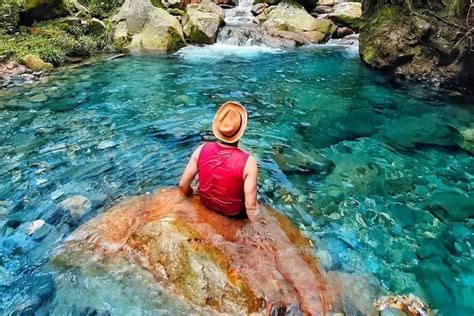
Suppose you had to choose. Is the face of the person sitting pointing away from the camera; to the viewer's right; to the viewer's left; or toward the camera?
away from the camera

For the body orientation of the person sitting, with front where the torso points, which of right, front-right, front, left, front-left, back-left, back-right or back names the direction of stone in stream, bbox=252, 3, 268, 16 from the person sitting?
front

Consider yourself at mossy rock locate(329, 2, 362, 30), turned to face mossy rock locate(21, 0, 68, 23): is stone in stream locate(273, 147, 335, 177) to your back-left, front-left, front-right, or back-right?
front-left

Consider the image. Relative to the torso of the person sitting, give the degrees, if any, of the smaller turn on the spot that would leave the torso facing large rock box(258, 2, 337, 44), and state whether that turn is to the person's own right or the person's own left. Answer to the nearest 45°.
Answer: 0° — they already face it

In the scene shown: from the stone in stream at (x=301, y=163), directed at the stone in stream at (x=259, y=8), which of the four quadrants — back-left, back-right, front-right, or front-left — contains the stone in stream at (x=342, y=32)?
front-right

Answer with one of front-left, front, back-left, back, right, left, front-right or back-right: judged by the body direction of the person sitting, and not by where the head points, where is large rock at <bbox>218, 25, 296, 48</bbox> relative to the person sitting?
front

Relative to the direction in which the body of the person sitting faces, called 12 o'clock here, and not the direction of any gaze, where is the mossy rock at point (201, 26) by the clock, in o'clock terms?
The mossy rock is roughly at 12 o'clock from the person sitting.

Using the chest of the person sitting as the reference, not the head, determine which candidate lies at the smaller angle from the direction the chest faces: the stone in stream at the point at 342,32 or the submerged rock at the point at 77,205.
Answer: the stone in stream

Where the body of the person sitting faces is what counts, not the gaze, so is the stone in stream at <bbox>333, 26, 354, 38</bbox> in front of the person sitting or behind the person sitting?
in front

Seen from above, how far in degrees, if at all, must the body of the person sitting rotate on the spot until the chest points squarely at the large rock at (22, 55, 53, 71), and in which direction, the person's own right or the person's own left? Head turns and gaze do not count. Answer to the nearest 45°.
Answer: approximately 45° to the person's own left

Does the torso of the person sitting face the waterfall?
yes

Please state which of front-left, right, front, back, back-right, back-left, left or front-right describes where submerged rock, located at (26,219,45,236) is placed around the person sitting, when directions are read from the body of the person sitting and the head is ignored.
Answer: left

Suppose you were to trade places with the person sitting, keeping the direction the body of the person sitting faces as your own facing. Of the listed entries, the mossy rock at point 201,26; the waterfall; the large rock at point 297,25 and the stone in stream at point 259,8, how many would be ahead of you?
4

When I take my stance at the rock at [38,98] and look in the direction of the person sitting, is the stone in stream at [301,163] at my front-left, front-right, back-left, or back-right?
front-left

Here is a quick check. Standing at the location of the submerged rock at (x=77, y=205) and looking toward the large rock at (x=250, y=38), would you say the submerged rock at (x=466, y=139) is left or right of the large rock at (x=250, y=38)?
right

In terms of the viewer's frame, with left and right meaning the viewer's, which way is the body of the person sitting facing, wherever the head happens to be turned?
facing away from the viewer

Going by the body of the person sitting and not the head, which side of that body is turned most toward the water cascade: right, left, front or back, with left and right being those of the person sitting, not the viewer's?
front

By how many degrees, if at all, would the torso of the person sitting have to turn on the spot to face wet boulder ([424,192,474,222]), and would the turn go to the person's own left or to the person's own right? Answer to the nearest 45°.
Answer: approximately 90° to the person's own right
